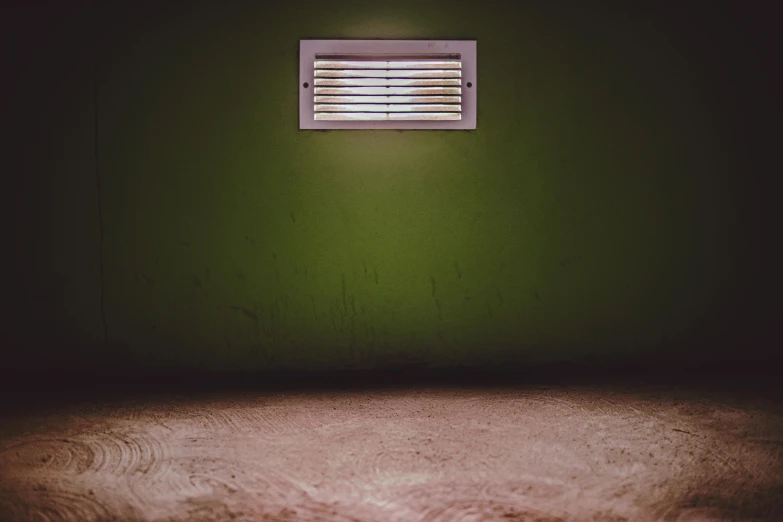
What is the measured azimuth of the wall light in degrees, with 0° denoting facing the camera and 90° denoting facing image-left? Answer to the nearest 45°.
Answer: approximately 0°
